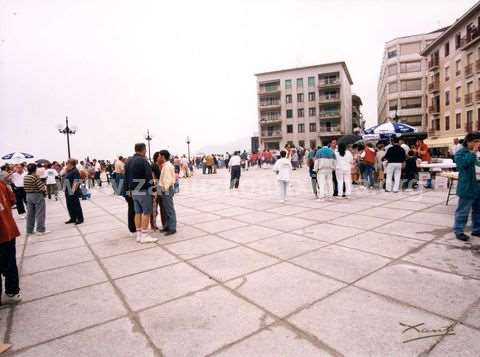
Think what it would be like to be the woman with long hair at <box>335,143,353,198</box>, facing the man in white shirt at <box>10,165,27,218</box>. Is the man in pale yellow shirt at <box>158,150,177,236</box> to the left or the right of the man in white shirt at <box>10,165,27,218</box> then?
left

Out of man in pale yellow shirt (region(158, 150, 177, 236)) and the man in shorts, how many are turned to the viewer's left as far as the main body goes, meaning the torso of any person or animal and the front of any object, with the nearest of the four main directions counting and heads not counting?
1

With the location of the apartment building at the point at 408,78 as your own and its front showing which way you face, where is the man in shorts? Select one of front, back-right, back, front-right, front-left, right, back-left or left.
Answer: front-left

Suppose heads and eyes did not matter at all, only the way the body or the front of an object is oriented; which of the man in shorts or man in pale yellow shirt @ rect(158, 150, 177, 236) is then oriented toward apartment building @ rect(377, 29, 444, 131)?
the man in shorts

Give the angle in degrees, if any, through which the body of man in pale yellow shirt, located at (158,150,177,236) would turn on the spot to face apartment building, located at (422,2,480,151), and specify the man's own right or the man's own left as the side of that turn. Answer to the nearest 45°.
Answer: approximately 135° to the man's own right

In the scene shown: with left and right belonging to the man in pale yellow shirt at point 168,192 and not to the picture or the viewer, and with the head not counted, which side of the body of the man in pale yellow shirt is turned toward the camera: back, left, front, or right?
left

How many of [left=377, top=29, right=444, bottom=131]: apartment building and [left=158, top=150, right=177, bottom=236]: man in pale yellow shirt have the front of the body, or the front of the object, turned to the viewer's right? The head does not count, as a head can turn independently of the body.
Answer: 0

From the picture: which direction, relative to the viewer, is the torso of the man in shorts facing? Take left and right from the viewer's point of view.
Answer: facing away from the viewer and to the right of the viewer

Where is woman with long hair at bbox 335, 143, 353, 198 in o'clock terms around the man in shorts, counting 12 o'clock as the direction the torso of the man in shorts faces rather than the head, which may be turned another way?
The woman with long hair is roughly at 1 o'clock from the man in shorts.
